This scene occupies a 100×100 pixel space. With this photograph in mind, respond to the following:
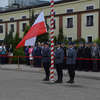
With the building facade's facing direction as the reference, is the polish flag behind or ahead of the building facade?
ahead

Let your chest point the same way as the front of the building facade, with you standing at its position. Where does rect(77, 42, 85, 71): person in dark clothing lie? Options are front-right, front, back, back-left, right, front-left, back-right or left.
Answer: front-left

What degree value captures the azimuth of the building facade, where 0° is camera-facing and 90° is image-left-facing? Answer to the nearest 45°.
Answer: approximately 45°

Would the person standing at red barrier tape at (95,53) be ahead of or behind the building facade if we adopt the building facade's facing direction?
ahead

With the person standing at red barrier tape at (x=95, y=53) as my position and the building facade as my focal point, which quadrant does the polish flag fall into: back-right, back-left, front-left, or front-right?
back-left
